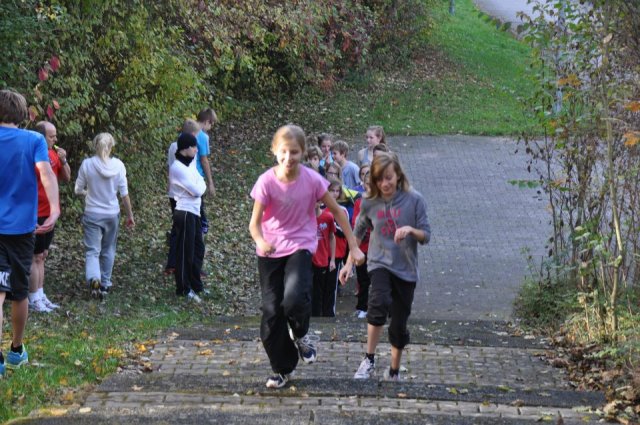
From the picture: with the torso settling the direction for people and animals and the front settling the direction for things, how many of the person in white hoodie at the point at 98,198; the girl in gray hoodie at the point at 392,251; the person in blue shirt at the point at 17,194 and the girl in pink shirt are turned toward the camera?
2

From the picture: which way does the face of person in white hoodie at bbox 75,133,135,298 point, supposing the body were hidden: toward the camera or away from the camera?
away from the camera

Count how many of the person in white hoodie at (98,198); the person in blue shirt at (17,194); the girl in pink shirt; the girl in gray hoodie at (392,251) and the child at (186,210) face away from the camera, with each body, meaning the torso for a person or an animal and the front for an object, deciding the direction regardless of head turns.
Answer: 2

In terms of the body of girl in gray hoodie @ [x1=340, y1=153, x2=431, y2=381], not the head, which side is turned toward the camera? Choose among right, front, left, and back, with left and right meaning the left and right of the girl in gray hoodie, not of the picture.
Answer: front

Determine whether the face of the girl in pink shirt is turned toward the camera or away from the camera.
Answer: toward the camera

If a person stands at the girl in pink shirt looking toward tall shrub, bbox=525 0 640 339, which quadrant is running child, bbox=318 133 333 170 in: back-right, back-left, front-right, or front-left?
front-left

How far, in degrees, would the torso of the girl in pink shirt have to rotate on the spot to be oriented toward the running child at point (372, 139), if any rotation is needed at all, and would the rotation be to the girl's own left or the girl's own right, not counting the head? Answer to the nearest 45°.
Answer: approximately 180°

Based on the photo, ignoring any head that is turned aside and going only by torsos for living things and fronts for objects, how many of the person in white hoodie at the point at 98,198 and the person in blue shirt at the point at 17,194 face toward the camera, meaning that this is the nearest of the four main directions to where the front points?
0

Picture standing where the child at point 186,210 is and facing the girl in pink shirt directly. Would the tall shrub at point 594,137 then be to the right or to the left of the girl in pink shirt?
left

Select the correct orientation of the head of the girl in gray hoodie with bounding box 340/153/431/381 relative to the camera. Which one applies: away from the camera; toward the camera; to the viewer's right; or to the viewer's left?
toward the camera

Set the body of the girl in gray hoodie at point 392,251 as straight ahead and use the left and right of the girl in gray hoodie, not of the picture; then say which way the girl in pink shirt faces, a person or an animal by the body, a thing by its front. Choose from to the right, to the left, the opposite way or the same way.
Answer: the same way

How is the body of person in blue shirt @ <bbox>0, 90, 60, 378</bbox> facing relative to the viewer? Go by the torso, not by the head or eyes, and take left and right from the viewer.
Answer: facing away from the viewer

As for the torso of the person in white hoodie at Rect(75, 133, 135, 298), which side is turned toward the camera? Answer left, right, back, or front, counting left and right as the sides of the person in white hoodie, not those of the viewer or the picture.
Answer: back

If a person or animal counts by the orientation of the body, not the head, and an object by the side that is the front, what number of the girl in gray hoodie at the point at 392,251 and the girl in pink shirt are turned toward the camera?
2

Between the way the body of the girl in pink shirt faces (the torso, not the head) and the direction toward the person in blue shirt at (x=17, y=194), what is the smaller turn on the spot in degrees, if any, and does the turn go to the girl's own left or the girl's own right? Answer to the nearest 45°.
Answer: approximately 90° to the girl's own right
